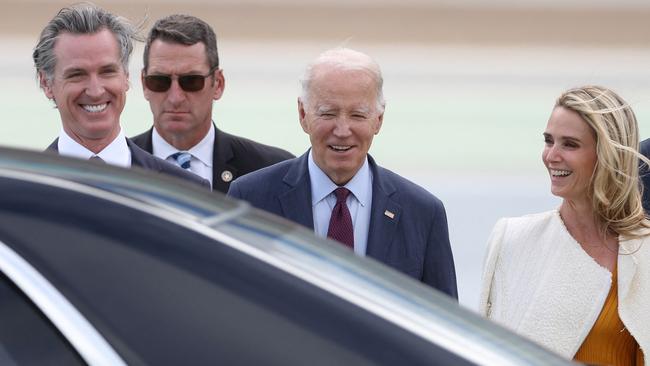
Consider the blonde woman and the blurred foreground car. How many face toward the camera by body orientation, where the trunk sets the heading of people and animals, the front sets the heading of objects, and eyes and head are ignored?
1

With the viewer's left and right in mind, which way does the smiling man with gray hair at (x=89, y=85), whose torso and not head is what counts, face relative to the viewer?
facing the viewer

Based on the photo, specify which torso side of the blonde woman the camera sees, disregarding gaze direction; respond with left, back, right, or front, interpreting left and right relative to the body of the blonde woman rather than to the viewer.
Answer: front

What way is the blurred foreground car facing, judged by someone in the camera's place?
facing to the left of the viewer

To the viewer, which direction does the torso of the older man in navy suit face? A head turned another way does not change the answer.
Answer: toward the camera

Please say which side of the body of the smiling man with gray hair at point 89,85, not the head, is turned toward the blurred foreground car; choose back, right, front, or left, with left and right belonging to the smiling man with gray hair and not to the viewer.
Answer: front
